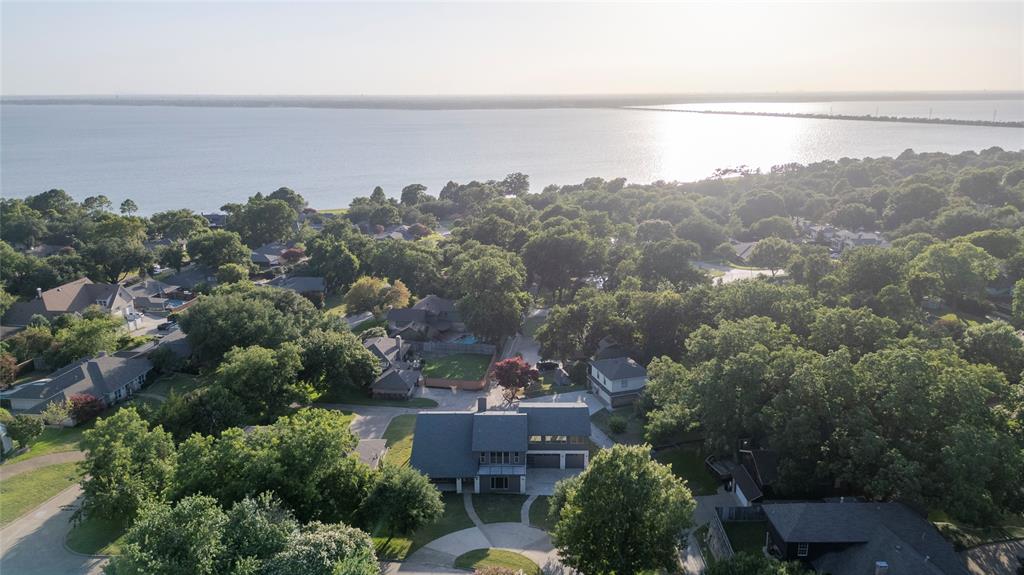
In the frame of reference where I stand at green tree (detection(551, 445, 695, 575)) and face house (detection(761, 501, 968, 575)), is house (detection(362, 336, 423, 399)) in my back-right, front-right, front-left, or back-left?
back-left

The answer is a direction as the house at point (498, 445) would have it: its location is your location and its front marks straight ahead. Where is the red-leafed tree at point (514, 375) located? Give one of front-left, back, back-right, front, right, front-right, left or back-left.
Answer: back

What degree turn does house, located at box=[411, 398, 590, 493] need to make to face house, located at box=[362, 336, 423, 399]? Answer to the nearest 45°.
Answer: approximately 135° to its right

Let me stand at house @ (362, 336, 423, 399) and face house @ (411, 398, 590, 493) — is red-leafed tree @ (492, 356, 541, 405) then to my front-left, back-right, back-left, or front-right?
front-left

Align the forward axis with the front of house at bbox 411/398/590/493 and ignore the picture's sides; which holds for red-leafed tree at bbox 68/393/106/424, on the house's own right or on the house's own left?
on the house's own right

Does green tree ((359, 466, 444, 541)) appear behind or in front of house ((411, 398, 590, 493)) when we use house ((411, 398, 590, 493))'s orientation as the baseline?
in front

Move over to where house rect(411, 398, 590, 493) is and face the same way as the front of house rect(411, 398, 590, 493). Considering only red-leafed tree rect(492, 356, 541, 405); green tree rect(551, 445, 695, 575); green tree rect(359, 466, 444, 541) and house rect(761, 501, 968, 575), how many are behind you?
1

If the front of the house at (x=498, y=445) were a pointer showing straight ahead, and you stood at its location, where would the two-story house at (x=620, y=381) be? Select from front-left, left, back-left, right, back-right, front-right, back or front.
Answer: back-left

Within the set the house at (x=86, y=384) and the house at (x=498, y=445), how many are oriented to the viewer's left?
0

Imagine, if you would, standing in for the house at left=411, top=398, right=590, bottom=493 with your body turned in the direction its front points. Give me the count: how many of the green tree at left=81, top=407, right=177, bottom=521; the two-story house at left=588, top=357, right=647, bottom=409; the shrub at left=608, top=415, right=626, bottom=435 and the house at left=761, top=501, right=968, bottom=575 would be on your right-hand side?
1

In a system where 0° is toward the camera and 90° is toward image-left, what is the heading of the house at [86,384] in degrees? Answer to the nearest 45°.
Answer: approximately 315°

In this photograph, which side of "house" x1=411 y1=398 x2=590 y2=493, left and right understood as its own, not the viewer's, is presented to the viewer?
front

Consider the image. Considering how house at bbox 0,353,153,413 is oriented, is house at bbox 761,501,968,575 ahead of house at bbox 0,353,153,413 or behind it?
ahead
